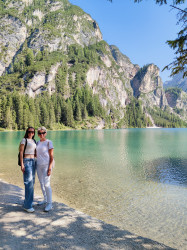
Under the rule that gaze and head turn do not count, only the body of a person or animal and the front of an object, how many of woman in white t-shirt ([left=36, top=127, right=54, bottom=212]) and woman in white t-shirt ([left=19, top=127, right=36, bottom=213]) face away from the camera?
0

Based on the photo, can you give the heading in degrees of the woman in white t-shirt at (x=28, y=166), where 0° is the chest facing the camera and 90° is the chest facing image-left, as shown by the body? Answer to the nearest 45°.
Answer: approximately 315°
